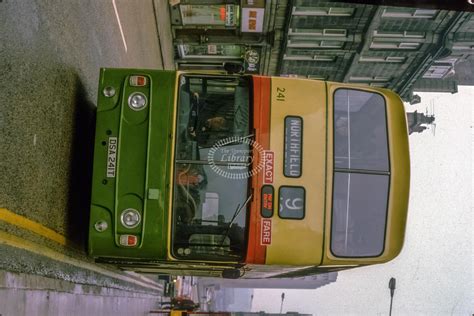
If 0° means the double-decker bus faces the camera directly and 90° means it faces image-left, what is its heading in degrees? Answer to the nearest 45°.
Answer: approximately 0°

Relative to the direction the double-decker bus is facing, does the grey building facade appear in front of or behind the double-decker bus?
behind
